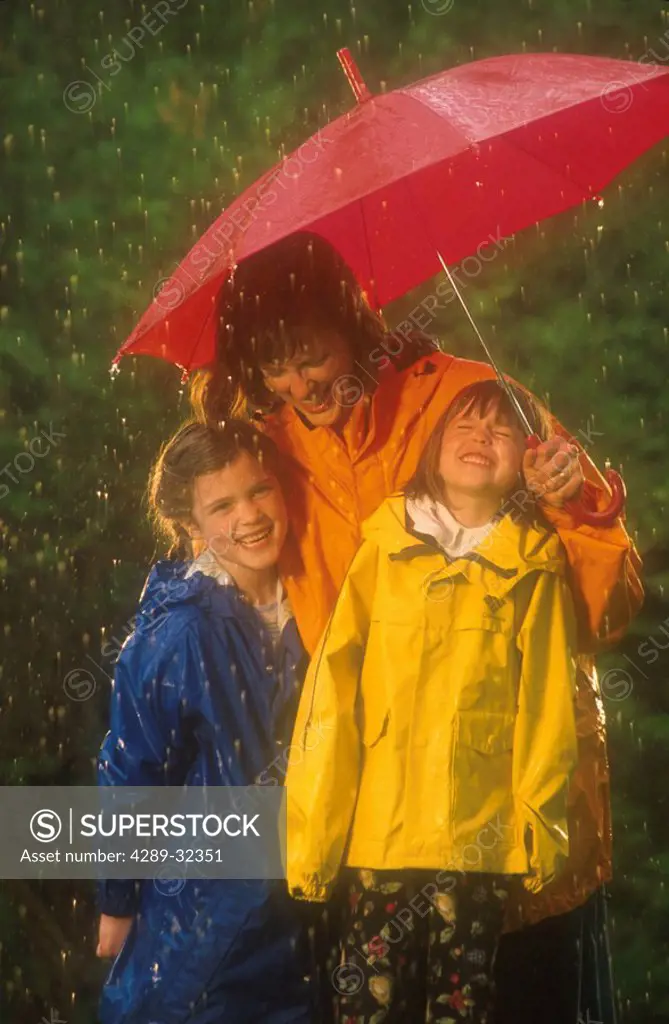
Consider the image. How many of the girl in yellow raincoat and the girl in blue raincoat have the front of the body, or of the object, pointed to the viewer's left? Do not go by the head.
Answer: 0

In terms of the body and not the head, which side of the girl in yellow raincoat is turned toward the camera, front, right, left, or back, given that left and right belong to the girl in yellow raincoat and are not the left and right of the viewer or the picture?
front

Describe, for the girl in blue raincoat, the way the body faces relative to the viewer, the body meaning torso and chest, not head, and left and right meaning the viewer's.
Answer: facing the viewer and to the right of the viewer
